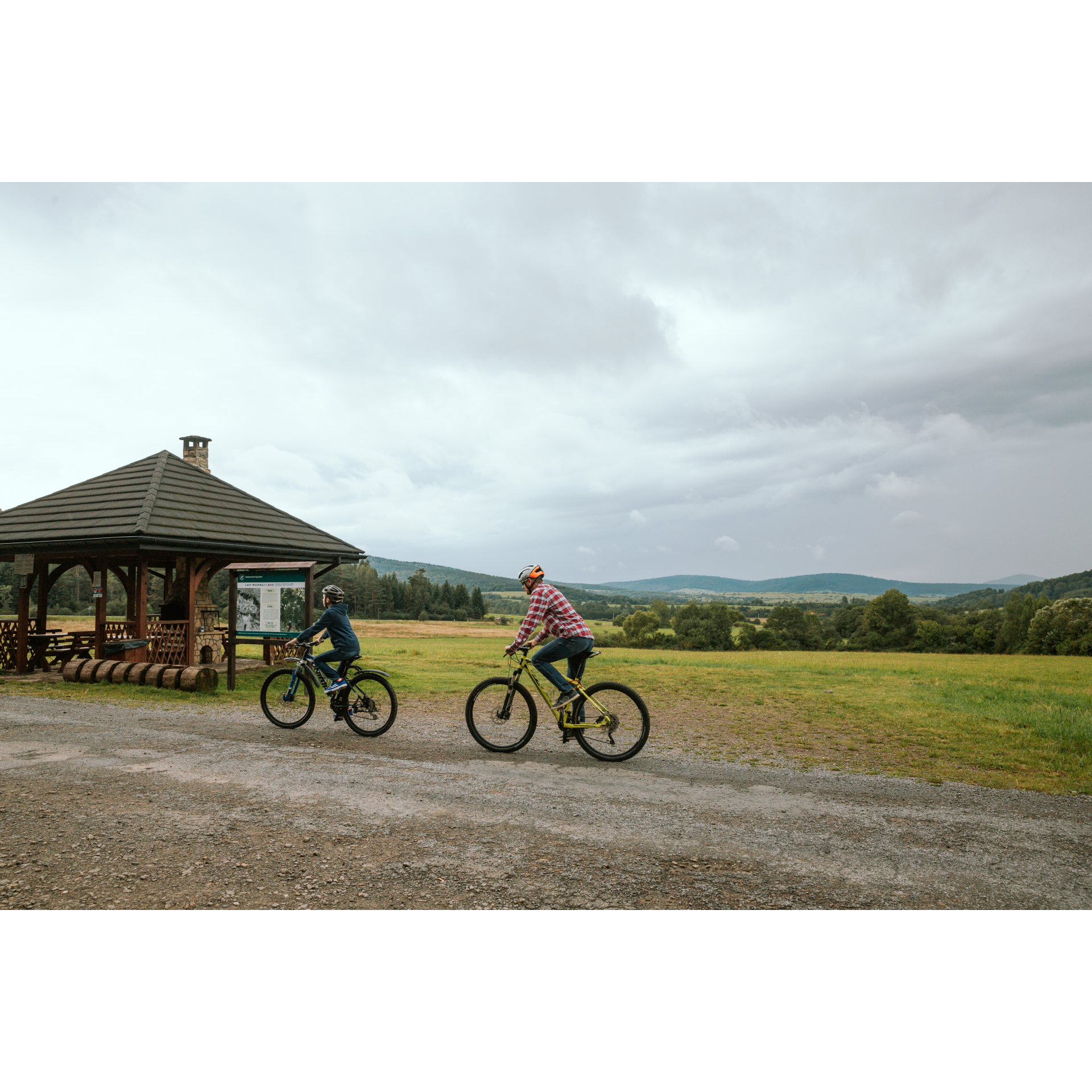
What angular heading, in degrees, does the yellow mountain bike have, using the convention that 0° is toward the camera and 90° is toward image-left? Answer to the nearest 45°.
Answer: approximately 90°

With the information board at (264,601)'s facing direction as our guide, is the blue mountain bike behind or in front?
in front

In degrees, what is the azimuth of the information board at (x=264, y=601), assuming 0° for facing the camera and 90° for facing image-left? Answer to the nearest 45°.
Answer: approximately 0°

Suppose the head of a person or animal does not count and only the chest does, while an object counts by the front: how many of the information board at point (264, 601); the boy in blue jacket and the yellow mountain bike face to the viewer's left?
2

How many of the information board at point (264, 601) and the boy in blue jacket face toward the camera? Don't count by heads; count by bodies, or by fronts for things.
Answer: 1

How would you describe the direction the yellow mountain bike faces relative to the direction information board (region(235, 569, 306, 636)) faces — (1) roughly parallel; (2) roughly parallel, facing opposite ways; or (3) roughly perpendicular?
roughly perpendicular

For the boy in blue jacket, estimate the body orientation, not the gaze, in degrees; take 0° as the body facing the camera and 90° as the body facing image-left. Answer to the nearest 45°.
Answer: approximately 90°

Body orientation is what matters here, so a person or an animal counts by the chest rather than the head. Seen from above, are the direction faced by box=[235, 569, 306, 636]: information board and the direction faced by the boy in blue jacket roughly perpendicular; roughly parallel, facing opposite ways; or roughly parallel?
roughly perpendicular

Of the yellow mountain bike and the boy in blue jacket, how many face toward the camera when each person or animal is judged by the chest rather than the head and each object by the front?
0
